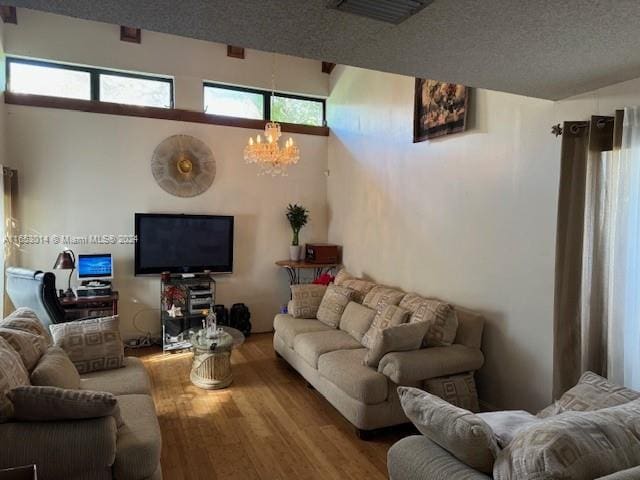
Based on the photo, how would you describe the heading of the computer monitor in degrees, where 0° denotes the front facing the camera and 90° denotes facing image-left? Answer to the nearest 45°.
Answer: approximately 0°

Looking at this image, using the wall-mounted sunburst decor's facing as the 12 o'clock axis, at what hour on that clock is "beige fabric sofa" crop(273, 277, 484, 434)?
The beige fabric sofa is roughly at 11 o'clock from the wall-mounted sunburst decor.

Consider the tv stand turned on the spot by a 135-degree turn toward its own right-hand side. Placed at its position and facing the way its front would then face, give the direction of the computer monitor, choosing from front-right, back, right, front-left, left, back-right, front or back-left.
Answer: front-left

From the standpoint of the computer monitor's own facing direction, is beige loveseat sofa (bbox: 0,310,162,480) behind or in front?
in front

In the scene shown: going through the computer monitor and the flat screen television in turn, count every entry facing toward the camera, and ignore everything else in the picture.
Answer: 2

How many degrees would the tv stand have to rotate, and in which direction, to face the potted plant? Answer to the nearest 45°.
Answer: approximately 90° to its left

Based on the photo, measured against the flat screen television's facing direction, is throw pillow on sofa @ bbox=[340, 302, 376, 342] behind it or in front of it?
in front

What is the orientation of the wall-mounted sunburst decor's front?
toward the camera

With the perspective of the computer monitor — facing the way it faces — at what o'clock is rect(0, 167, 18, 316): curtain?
The curtain is roughly at 3 o'clock from the computer monitor.

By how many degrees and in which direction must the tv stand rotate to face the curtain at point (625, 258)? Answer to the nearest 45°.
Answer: approximately 45° to its left

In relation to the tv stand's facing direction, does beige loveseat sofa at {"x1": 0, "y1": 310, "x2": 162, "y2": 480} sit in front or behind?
in front

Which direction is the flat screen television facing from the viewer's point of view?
toward the camera

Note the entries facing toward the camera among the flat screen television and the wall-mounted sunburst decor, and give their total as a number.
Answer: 2

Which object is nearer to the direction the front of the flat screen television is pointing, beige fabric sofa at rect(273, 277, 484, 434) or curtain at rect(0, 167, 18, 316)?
the beige fabric sofa

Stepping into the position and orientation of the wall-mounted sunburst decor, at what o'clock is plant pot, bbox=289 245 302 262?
The plant pot is roughly at 9 o'clock from the wall-mounted sunburst decor.

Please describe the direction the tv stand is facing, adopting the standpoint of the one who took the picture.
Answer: facing the viewer
